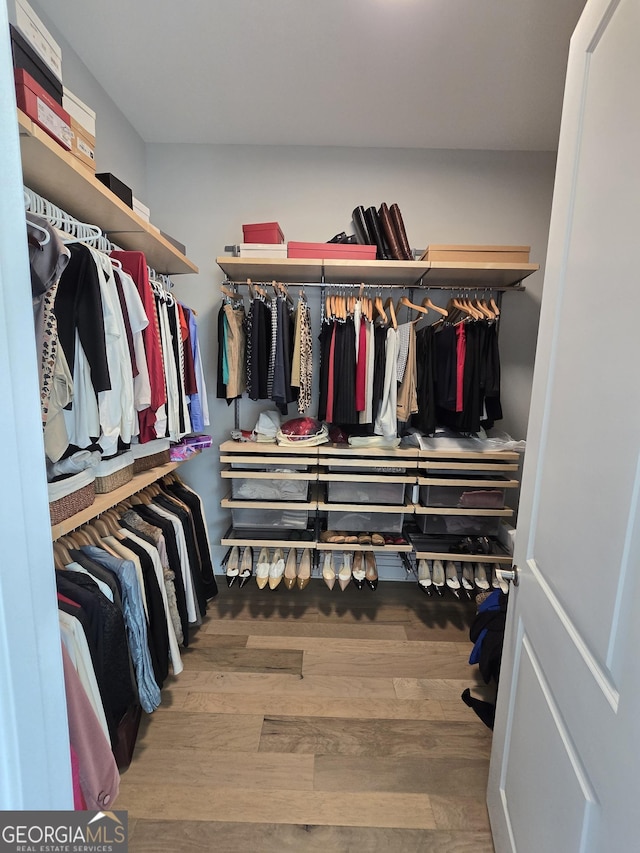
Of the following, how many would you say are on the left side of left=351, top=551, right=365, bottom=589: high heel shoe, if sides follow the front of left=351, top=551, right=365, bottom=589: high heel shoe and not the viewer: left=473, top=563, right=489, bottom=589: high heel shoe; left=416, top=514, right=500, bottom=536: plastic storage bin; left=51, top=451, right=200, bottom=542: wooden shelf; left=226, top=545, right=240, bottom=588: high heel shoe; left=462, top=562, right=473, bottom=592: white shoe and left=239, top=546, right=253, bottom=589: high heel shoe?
3

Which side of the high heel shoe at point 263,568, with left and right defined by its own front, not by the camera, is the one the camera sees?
front

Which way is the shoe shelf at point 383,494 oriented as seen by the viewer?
toward the camera

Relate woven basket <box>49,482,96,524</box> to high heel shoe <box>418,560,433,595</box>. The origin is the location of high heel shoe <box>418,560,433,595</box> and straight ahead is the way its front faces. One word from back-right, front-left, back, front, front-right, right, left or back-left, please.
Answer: front-right

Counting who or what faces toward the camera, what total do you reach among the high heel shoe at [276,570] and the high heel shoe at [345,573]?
2

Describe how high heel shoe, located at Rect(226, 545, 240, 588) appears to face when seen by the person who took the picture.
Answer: facing the viewer

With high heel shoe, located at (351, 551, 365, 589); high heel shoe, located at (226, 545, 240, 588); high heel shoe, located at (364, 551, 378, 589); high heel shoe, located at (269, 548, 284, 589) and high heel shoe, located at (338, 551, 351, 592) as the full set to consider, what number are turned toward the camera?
5

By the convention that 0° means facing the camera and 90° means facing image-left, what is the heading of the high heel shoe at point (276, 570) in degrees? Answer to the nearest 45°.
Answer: approximately 0°

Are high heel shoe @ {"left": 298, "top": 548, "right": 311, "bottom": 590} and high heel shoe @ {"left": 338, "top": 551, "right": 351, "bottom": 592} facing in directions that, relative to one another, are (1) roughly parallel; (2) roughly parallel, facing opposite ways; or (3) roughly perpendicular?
roughly parallel

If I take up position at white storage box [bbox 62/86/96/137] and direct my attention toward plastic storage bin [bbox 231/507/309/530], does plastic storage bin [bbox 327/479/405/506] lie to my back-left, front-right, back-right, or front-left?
front-right

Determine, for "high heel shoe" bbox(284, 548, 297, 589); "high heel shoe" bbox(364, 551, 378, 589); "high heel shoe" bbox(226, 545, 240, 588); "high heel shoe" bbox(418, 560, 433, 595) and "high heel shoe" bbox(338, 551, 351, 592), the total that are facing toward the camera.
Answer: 5
